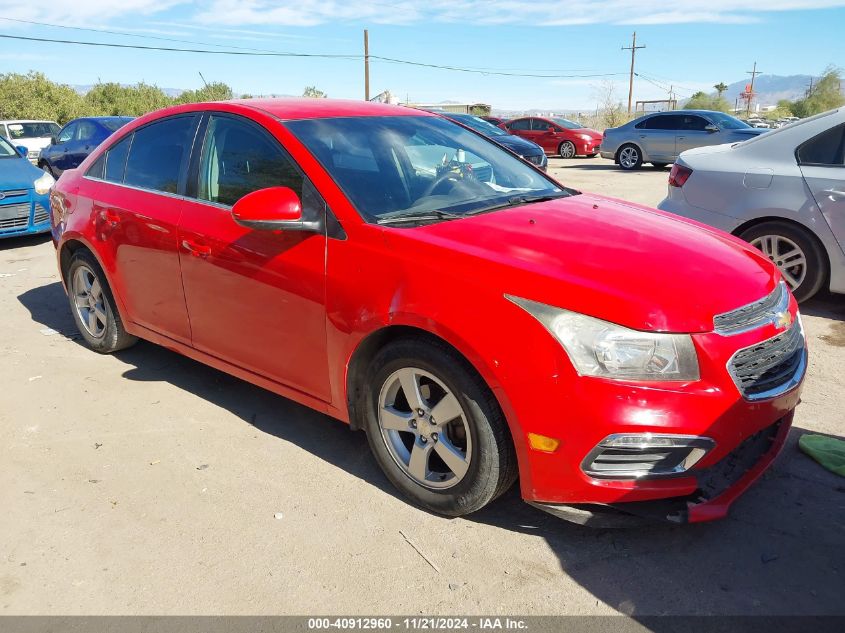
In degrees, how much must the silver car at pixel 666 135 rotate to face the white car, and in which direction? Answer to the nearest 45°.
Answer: approximately 180°

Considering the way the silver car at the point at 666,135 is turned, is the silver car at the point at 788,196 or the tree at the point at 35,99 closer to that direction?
the silver car

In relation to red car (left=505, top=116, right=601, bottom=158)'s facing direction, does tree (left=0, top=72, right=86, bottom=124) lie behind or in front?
behind

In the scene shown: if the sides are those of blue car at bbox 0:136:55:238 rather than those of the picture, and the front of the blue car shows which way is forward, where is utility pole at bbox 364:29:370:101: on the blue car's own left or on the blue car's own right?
on the blue car's own left

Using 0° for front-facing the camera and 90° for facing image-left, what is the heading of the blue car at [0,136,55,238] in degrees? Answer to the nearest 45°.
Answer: approximately 315°

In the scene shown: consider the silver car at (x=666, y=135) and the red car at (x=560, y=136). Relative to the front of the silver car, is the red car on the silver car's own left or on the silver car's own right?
on the silver car's own left

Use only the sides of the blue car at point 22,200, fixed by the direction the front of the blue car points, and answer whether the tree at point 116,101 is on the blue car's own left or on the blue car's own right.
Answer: on the blue car's own left

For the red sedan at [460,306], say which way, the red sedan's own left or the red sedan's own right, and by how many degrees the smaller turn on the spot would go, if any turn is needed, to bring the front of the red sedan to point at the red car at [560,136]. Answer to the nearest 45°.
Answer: approximately 135° to the red sedan's own left

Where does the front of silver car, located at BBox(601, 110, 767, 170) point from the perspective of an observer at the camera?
facing to the right of the viewer

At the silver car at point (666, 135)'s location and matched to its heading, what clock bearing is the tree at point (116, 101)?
The tree is roughly at 7 o'clock from the silver car.

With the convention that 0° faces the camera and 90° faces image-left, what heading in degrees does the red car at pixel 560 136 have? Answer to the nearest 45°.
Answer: approximately 315°

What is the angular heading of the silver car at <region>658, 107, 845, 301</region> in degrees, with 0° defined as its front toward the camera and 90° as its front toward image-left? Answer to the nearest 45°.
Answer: approximately 270°

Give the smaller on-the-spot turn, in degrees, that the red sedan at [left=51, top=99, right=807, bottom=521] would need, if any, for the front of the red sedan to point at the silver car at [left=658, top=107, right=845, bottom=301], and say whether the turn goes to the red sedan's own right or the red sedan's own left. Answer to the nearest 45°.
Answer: approximately 90° to the red sedan's own left
